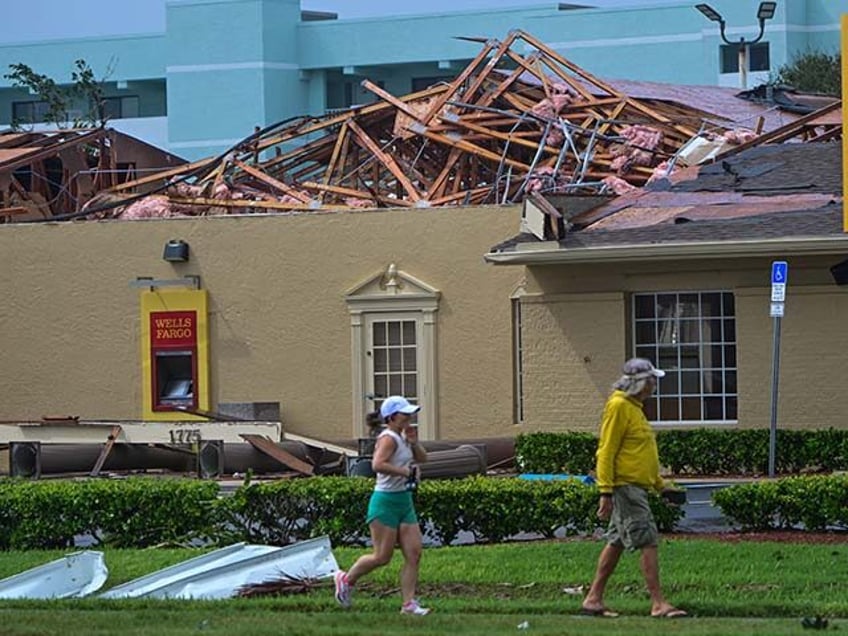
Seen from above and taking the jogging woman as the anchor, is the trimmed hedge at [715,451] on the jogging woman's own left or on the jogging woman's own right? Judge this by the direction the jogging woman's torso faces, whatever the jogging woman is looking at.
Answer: on the jogging woman's own left

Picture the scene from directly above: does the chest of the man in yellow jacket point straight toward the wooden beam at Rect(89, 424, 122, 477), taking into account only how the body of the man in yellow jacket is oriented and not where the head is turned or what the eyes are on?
no
